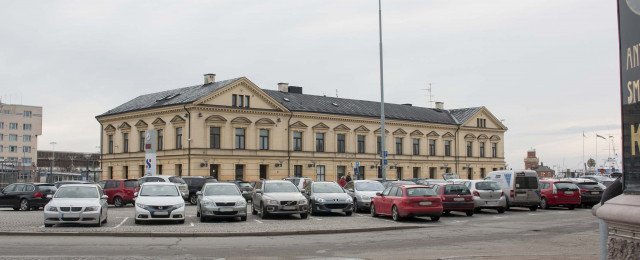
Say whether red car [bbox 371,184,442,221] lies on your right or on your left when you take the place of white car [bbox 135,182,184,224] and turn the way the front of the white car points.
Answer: on your left

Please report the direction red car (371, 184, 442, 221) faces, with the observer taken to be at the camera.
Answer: facing away from the viewer and to the left of the viewer

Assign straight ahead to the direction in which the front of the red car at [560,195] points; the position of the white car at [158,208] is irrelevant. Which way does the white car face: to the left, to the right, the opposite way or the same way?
the opposite way

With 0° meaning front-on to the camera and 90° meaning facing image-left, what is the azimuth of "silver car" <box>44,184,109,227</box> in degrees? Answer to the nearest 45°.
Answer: approximately 0°

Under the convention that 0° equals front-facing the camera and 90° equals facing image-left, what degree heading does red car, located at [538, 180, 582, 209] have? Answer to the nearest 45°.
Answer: approximately 135°

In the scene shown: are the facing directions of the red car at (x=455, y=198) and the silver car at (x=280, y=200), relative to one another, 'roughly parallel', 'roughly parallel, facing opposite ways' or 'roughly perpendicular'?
roughly parallel, facing opposite ways

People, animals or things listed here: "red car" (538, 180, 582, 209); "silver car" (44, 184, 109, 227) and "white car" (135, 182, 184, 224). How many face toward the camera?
2

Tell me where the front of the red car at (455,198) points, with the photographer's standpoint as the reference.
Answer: facing away from the viewer and to the left of the viewer

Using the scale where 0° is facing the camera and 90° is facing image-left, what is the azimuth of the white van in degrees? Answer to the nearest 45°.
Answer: approximately 135°

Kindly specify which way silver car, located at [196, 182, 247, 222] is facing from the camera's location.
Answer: facing the viewer

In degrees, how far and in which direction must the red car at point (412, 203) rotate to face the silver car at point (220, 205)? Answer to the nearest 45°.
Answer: approximately 45° to its left

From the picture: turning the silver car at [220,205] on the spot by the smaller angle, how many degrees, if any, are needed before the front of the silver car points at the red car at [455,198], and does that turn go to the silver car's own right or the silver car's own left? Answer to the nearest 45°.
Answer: approximately 90° to the silver car's own left

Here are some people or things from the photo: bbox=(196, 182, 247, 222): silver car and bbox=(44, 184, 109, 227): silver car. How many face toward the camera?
2

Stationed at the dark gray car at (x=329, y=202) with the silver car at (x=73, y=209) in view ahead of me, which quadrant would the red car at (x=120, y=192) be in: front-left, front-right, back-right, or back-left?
front-right
